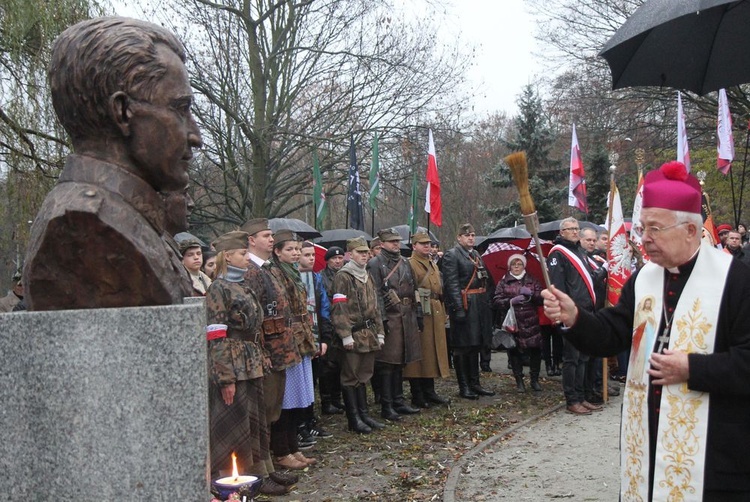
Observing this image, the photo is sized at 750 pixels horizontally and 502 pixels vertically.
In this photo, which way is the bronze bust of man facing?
to the viewer's right

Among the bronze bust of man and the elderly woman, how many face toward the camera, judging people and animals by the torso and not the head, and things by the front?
1

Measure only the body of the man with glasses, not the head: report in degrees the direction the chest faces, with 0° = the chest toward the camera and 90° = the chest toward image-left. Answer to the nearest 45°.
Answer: approximately 45°

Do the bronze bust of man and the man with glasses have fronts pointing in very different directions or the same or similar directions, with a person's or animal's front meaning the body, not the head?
very different directions

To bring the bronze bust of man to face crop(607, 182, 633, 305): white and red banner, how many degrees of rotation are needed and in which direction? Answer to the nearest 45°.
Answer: approximately 45° to its left

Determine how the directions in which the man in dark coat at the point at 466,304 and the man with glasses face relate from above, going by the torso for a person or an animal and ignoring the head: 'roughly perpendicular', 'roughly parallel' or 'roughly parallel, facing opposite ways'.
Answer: roughly perpendicular

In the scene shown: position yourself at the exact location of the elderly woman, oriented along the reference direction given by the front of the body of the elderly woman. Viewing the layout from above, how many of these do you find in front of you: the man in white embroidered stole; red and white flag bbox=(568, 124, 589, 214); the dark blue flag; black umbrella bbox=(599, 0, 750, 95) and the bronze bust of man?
3

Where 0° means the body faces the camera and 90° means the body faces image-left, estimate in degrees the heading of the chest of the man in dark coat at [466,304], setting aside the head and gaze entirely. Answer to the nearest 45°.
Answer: approximately 315°

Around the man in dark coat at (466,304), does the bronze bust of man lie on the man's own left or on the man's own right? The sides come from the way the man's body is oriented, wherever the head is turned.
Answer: on the man's own right

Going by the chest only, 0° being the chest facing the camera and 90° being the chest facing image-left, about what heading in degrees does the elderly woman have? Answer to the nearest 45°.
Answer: approximately 0°

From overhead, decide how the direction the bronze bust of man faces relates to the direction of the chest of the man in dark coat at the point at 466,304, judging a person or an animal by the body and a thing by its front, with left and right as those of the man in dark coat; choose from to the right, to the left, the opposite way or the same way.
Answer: to the left
